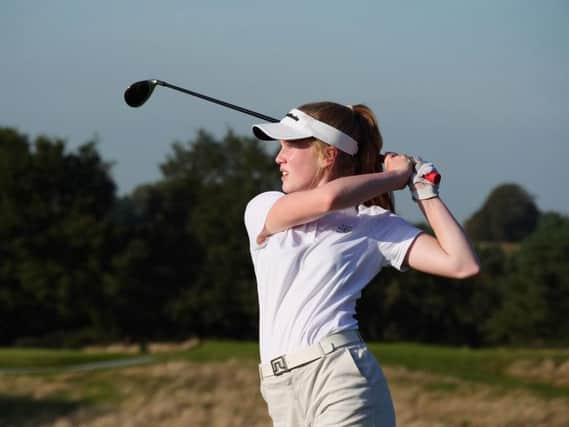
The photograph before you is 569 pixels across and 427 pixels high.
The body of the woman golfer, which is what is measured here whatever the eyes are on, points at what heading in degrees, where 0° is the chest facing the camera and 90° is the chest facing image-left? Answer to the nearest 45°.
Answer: approximately 45°

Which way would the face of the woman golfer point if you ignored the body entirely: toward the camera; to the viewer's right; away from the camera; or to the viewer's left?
to the viewer's left
